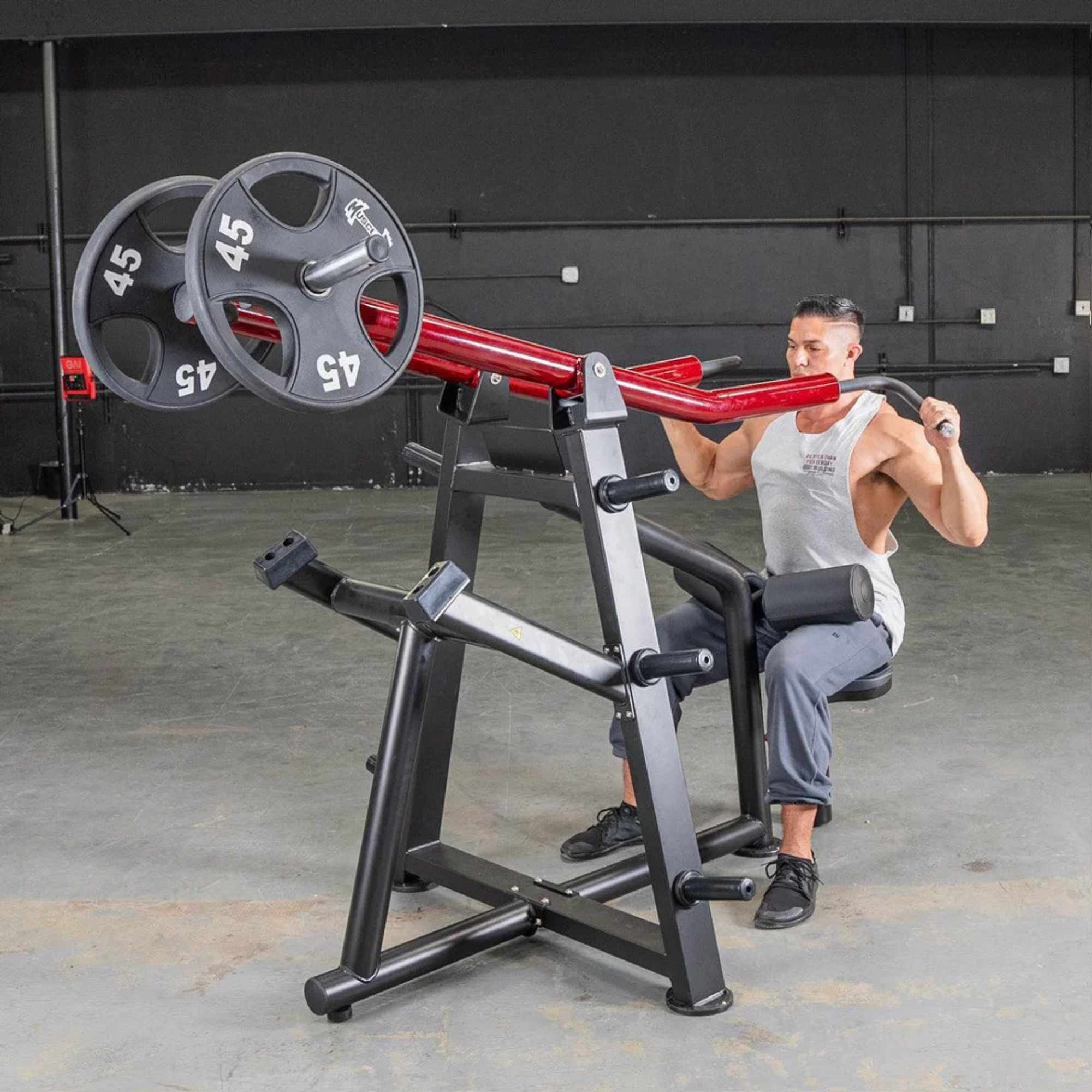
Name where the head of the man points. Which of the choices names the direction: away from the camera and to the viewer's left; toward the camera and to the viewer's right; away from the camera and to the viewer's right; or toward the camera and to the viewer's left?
toward the camera and to the viewer's left

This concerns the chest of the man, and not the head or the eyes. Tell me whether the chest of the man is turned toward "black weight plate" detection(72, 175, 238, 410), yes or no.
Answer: yes

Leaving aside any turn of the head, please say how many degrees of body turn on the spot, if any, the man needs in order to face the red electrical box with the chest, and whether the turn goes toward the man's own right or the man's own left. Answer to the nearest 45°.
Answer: approximately 90° to the man's own right

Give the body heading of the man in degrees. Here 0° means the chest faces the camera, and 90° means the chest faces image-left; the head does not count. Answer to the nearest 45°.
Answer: approximately 45°

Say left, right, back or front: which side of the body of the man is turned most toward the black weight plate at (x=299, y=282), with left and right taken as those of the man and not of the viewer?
front

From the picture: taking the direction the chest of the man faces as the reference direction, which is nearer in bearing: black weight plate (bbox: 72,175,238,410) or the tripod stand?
the black weight plate
